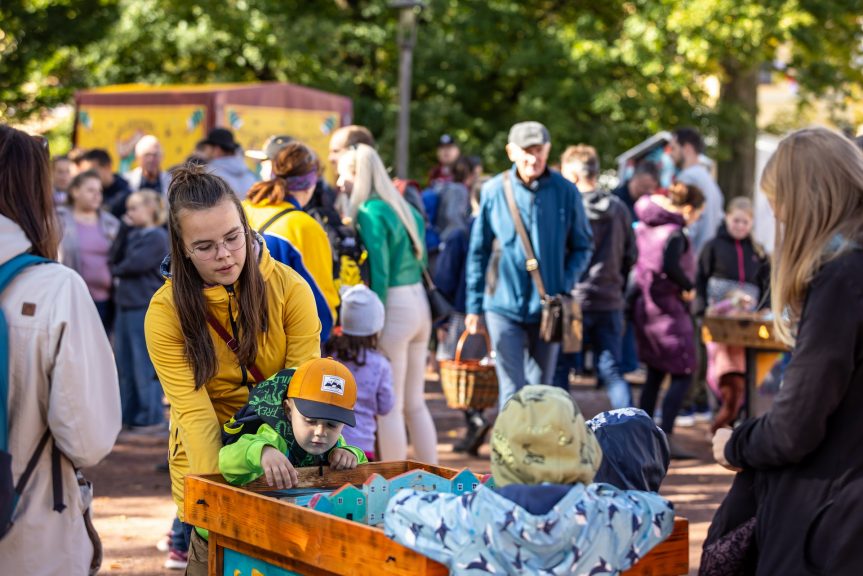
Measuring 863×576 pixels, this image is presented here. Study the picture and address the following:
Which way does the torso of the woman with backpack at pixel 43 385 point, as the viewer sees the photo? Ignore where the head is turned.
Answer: away from the camera

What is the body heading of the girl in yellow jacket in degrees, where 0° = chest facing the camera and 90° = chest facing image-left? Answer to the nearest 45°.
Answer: approximately 315°

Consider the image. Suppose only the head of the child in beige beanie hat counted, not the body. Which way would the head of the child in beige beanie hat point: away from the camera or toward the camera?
away from the camera

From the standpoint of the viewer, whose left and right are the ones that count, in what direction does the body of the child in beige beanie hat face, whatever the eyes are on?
facing away from the viewer

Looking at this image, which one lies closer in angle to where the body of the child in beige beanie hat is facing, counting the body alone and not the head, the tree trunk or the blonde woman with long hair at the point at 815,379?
the tree trunk

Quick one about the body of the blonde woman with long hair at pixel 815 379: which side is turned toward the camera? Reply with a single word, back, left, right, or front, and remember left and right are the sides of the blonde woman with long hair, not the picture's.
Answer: left

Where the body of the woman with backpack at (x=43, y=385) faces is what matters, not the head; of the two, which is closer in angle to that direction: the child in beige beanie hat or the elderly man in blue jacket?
the elderly man in blue jacket

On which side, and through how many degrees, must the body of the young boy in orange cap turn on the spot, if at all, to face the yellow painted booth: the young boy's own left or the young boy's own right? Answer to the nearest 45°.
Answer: approximately 135° to the young boy's own left
